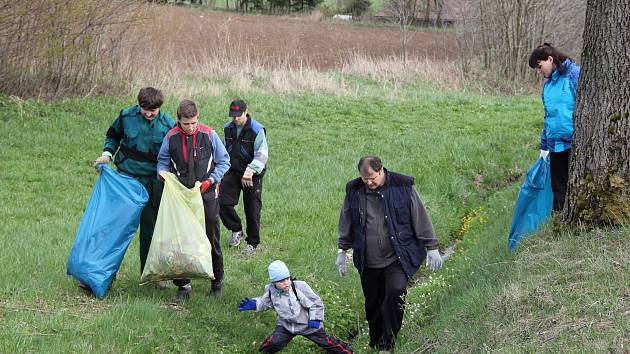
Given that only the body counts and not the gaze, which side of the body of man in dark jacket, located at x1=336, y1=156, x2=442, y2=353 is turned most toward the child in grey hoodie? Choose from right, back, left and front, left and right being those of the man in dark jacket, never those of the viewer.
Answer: right

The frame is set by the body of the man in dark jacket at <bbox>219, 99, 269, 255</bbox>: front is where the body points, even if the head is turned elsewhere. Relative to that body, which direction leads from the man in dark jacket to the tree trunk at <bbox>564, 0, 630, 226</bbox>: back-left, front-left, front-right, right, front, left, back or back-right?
left

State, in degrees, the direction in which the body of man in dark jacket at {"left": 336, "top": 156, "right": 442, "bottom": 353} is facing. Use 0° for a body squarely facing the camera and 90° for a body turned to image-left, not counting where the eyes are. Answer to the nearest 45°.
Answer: approximately 0°

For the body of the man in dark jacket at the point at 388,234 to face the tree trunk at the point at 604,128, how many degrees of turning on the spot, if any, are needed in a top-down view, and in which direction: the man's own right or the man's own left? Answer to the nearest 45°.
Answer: approximately 135° to the man's own left

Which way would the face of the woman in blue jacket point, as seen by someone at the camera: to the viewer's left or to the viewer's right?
to the viewer's left

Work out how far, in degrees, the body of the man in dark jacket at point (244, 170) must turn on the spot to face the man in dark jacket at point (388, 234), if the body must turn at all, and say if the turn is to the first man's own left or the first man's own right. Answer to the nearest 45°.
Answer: approximately 90° to the first man's own left

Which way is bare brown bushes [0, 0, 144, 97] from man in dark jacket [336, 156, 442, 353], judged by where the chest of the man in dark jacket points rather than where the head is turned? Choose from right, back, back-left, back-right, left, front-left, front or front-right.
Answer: back-right

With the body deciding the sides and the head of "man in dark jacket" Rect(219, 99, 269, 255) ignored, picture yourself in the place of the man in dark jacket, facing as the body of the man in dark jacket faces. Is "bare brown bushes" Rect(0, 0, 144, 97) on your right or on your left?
on your right

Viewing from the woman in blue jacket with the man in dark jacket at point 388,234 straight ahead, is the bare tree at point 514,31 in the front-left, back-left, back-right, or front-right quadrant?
back-right

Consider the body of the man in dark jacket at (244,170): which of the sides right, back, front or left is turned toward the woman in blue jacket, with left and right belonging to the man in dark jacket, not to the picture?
left
